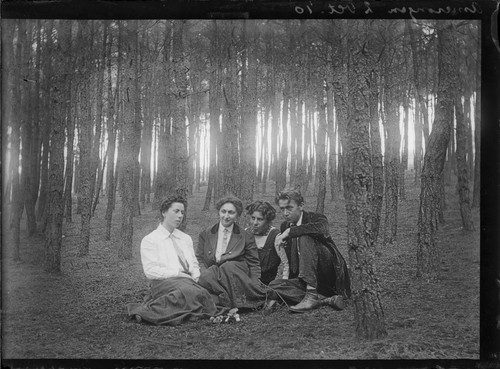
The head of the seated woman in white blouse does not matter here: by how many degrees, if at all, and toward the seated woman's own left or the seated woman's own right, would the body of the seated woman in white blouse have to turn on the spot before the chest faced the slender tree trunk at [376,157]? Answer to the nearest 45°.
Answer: approximately 45° to the seated woman's own left

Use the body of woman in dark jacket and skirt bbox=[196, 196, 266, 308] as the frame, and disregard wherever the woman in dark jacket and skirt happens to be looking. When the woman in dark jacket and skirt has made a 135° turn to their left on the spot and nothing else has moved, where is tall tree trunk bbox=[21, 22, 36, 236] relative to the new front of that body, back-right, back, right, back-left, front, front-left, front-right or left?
back-left

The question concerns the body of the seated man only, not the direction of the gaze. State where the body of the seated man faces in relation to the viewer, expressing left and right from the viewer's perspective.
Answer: facing the viewer and to the left of the viewer

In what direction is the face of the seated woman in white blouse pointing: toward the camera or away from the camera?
toward the camera

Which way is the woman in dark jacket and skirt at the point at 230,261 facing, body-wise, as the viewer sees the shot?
toward the camera

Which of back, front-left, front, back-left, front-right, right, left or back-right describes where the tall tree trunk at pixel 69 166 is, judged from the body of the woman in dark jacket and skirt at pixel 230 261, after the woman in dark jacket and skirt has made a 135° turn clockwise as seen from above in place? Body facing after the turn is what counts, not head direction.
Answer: front-left

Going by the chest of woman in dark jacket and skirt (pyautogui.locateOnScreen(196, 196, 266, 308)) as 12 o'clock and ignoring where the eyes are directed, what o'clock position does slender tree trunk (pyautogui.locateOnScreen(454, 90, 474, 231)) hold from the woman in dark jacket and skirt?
The slender tree trunk is roughly at 7 o'clock from the woman in dark jacket and skirt.

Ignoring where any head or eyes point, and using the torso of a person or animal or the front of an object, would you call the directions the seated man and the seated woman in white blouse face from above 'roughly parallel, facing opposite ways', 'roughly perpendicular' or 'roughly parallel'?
roughly perpendicular

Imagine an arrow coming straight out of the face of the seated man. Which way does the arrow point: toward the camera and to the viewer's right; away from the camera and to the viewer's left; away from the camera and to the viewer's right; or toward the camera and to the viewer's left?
toward the camera and to the viewer's left

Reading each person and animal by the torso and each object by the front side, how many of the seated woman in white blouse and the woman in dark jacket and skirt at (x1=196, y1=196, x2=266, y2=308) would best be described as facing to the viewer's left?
0

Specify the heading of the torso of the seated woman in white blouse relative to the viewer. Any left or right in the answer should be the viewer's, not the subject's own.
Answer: facing the viewer and to the right of the viewer

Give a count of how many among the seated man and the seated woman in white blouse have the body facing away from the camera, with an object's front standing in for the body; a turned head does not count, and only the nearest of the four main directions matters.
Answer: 0

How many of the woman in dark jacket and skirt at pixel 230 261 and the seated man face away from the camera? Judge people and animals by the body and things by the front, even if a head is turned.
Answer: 0
